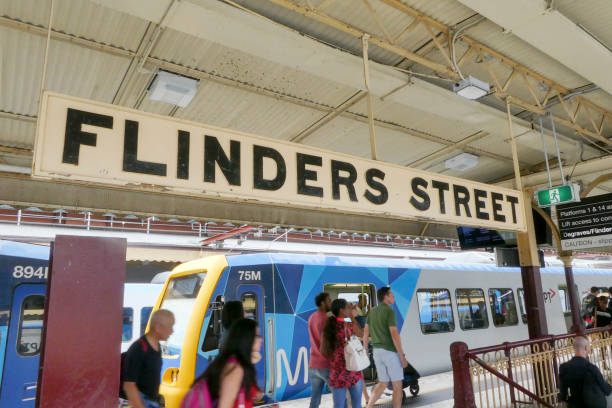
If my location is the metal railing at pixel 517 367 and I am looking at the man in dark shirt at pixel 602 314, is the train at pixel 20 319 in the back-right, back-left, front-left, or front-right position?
back-left

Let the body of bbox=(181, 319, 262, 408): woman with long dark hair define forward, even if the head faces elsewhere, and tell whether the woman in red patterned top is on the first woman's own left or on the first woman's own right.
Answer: on the first woman's own left

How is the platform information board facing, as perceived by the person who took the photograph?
facing the viewer and to the left of the viewer

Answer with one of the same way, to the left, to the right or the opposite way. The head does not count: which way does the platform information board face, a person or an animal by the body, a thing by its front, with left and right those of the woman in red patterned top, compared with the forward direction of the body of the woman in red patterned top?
the opposite way

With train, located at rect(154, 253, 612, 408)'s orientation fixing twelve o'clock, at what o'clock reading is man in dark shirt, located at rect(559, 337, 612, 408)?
The man in dark shirt is roughly at 9 o'clock from the train.

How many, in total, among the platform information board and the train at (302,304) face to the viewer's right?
0

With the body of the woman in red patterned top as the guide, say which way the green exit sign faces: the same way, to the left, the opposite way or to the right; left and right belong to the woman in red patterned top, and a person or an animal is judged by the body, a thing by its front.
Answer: the opposite way

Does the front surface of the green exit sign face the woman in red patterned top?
yes

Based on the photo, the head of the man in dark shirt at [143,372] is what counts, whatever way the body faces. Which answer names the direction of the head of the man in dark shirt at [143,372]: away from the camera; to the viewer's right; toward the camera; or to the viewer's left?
to the viewer's right

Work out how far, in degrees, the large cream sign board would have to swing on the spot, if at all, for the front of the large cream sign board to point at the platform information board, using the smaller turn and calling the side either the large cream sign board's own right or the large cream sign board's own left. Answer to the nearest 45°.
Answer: approximately 90° to the large cream sign board's own left
